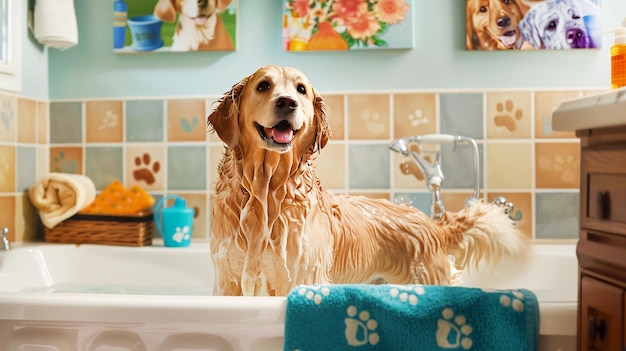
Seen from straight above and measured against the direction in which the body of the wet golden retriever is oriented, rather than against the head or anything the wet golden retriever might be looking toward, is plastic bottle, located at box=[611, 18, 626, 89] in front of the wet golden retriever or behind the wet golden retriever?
behind

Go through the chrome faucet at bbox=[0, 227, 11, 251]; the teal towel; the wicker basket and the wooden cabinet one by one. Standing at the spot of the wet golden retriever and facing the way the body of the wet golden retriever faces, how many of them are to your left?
2

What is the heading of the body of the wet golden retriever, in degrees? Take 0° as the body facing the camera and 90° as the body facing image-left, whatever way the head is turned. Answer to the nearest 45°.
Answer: approximately 45°

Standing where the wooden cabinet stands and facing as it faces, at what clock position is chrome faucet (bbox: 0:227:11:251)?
The chrome faucet is roughly at 2 o'clock from the wooden cabinet.

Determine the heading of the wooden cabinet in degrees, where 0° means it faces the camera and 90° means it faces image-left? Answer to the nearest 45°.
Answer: approximately 45°

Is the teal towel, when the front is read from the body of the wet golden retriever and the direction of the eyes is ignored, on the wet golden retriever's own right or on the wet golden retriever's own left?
on the wet golden retriever's own left

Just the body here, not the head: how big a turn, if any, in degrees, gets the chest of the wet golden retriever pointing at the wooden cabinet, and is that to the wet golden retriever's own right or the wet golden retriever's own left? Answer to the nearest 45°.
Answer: approximately 90° to the wet golden retriever's own left
